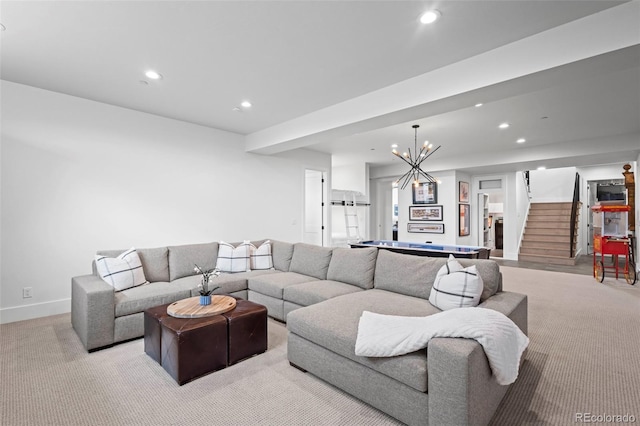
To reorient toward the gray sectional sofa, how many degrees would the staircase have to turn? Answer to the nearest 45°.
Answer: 0° — it already faces it

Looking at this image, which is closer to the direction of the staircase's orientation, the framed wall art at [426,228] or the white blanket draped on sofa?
the white blanket draped on sofa

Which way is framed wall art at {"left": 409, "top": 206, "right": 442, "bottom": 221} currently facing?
toward the camera

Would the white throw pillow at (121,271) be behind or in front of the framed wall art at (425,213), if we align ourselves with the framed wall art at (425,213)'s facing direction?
in front

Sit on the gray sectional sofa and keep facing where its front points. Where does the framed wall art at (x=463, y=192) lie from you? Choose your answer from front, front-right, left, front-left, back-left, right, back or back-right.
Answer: back

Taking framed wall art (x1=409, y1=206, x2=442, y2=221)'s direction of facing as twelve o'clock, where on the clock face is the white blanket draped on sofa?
The white blanket draped on sofa is roughly at 12 o'clock from the framed wall art.

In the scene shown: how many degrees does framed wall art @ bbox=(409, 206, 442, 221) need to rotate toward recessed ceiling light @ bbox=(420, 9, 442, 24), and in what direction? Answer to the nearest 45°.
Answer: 0° — it already faces it

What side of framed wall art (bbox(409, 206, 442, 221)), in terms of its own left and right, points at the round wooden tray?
front

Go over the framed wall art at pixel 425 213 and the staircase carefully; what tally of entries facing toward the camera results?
2

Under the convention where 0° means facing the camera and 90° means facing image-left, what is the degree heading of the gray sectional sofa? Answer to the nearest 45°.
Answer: approximately 45°

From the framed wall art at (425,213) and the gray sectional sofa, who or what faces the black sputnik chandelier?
the framed wall art

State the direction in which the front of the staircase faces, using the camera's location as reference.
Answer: facing the viewer

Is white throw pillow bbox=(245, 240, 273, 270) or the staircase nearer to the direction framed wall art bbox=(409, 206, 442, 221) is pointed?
the white throw pillow
